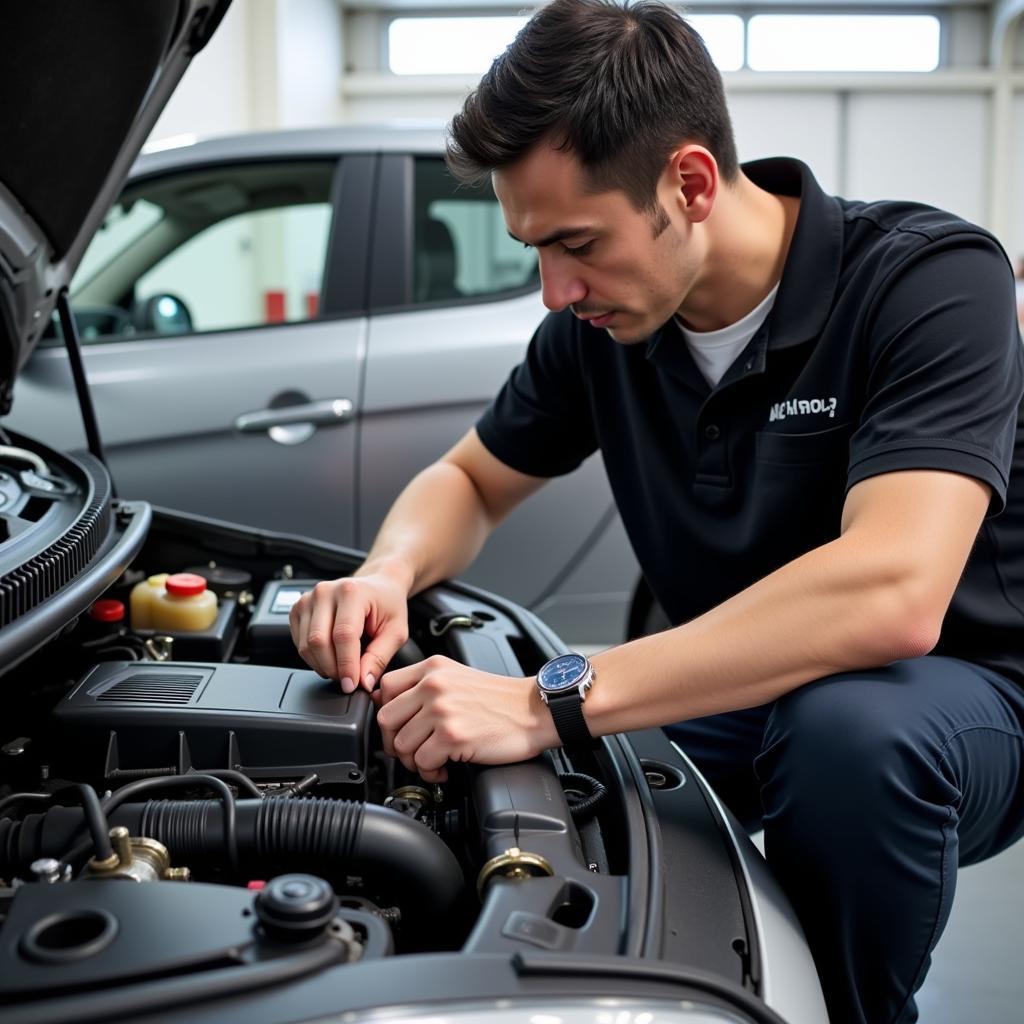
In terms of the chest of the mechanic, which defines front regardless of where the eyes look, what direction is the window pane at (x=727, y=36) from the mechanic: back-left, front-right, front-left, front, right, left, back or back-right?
back-right

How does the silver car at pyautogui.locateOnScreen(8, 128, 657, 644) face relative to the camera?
to the viewer's left

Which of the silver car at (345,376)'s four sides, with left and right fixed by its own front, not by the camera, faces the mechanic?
left

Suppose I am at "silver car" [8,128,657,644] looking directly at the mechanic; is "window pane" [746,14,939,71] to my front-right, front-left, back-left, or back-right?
back-left

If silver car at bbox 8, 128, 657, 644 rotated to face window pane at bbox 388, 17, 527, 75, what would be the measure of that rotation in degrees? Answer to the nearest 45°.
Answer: approximately 90° to its right

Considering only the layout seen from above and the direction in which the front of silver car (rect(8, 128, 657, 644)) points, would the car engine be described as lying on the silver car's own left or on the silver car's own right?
on the silver car's own left

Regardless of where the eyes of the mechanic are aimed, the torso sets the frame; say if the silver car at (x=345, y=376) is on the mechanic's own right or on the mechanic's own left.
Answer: on the mechanic's own right

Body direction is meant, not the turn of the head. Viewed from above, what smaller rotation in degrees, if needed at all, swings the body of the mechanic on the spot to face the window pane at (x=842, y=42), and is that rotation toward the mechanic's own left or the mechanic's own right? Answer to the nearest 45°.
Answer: approximately 135° to the mechanic's own right
